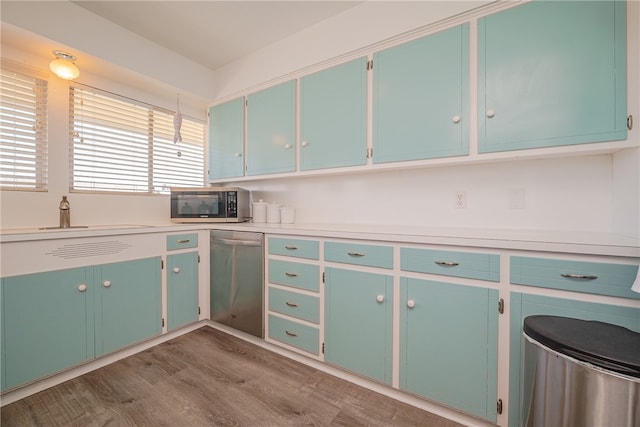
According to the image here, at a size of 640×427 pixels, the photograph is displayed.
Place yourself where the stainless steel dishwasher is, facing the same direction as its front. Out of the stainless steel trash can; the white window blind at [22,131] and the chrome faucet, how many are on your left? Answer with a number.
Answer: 1

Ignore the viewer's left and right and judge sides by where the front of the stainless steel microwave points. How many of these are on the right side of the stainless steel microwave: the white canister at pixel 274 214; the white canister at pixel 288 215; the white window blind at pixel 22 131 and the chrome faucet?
2

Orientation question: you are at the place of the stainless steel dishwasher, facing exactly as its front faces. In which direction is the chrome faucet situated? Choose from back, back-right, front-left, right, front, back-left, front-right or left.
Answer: front-right

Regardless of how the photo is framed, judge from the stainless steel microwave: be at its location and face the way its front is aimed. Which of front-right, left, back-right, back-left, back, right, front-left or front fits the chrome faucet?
right

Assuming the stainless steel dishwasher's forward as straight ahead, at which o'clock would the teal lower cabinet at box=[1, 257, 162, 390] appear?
The teal lower cabinet is roughly at 1 o'clock from the stainless steel dishwasher.

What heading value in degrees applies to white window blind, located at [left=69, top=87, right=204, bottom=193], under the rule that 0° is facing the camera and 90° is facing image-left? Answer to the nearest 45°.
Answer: approximately 315°

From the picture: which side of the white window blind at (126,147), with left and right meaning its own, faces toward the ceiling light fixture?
right

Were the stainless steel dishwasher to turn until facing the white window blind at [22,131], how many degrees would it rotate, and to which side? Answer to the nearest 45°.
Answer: approximately 45° to its right

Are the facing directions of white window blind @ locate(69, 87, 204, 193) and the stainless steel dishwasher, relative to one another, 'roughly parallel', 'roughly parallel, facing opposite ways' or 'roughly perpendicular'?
roughly perpendicular
